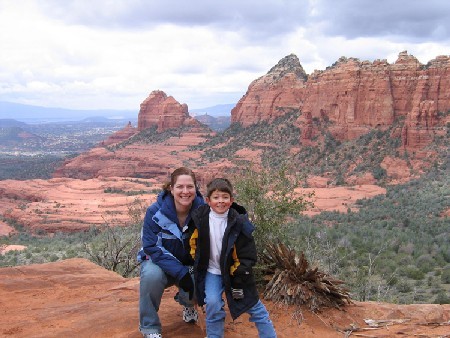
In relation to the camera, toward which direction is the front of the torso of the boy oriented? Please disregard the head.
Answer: toward the camera

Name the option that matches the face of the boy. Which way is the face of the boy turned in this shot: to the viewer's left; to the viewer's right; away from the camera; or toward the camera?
toward the camera

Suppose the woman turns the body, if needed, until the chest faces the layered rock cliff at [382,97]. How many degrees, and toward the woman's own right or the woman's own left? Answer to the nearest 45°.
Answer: approximately 90° to the woman's own left

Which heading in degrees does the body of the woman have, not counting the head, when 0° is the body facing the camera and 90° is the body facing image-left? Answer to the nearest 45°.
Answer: approximately 315°

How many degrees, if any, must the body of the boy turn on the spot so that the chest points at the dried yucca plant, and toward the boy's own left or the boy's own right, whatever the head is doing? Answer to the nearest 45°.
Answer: approximately 135° to the boy's own left

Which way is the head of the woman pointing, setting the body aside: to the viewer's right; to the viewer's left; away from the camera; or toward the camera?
toward the camera

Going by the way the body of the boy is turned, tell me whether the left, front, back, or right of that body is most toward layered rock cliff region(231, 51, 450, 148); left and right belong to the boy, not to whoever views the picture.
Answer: back

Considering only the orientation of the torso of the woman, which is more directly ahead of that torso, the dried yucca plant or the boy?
the boy

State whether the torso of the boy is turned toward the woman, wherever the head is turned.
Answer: no

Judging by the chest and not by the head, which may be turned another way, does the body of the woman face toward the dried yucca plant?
no

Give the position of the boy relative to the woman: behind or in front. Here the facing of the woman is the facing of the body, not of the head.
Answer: in front

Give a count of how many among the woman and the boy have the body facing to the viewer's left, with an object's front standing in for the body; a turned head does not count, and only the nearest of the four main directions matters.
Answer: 0
